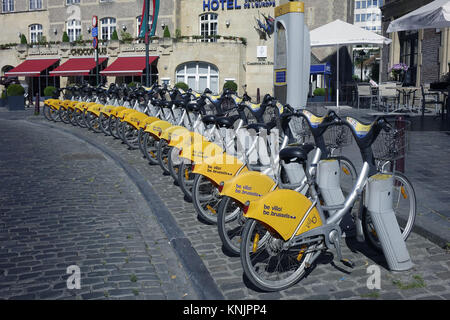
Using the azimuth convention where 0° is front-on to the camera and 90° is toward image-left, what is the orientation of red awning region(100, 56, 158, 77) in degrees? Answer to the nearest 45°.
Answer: approximately 0°

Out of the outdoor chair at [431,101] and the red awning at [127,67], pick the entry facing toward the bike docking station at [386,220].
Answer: the red awning

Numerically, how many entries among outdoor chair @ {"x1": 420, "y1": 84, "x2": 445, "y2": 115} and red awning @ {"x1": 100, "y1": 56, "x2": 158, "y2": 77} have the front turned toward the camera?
1

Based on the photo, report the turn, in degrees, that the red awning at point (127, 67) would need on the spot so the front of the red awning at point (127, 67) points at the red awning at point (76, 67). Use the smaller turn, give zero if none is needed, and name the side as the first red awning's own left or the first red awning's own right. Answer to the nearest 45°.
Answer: approximately 135° to the first red awning's own right

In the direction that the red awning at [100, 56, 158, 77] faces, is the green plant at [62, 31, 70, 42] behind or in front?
behind

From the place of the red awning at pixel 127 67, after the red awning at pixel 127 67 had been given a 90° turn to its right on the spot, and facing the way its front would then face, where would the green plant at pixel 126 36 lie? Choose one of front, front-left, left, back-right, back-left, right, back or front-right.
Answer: right

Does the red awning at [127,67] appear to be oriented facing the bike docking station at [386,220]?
yes

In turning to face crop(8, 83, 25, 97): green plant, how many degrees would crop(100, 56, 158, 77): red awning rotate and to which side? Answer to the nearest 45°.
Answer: approximately 45° to its right
